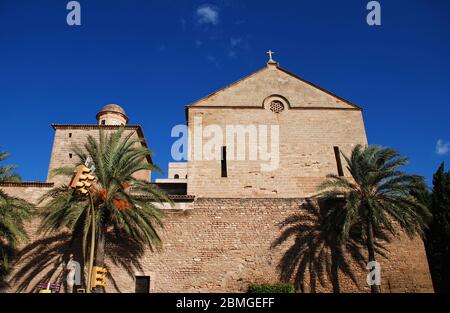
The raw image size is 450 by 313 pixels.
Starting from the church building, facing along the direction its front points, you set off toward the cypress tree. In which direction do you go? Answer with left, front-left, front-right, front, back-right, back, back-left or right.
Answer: left

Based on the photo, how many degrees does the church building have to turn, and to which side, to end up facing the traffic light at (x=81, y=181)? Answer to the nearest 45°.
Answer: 0° — it already faces it

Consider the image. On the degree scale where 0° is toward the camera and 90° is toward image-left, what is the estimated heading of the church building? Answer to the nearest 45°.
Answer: approximately 0°

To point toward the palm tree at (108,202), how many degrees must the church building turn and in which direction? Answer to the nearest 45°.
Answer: approximately 45° to its right
